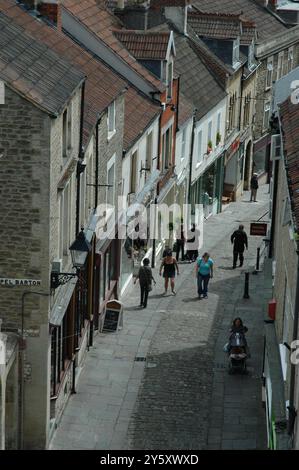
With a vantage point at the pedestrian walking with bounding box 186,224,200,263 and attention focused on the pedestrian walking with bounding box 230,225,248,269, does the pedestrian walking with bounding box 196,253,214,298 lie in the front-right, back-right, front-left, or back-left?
front-right

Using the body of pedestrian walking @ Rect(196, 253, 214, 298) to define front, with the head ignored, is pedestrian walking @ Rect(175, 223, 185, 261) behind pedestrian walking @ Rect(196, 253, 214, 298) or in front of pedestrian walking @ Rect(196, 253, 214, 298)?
behind

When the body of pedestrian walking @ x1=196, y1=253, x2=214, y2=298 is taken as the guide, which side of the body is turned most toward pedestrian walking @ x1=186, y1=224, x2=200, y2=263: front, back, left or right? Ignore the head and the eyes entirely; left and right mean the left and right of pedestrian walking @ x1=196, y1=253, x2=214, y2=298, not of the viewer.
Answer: back

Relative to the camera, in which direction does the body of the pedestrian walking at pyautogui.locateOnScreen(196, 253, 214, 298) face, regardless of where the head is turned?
toward the camera

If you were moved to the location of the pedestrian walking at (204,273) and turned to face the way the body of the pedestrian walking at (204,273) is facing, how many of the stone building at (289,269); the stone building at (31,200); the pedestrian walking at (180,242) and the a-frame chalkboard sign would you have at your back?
1

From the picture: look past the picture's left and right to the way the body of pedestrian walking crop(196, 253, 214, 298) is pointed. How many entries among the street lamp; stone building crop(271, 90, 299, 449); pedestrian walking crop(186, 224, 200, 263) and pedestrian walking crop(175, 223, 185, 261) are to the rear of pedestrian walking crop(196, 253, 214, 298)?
2
